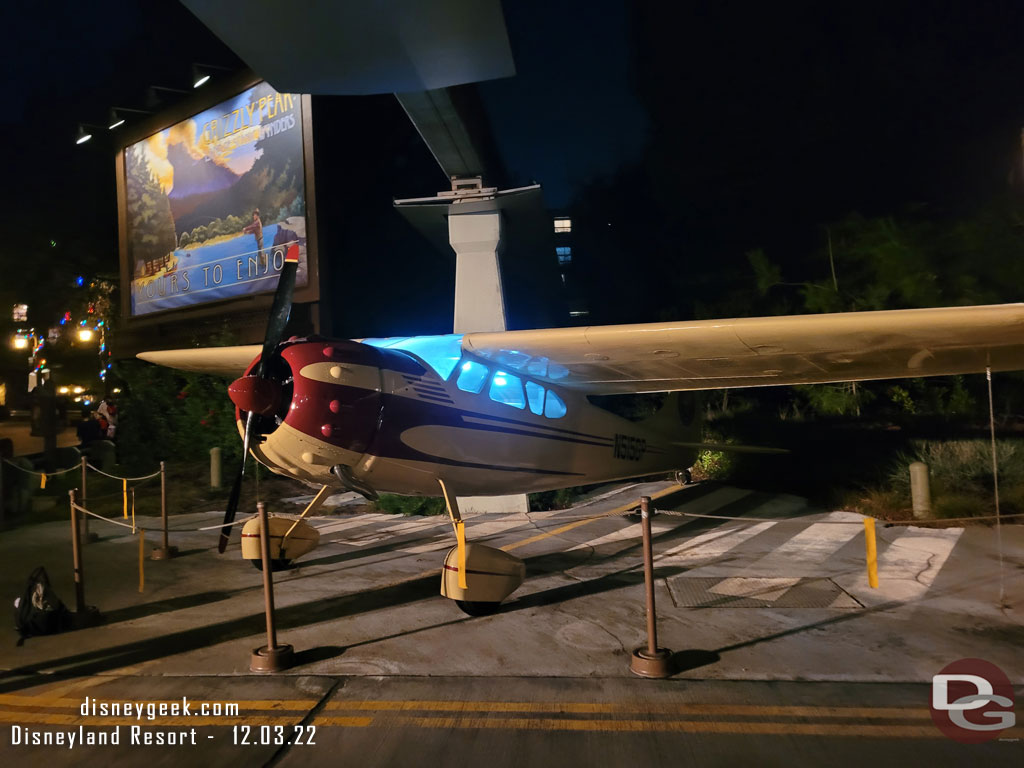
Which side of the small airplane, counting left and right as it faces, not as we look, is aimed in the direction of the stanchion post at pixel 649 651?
left

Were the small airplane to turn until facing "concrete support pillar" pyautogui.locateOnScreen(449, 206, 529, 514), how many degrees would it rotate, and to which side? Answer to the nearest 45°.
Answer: approximately 135° to its right

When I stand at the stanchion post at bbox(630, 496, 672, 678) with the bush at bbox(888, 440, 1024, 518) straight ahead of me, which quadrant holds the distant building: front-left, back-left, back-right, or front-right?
front-left

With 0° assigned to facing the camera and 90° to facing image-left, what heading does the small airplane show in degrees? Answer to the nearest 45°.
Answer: approximately 45°

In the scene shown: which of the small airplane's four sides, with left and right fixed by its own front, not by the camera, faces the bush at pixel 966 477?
back

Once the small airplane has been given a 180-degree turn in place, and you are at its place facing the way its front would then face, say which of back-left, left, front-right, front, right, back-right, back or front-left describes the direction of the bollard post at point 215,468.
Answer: left

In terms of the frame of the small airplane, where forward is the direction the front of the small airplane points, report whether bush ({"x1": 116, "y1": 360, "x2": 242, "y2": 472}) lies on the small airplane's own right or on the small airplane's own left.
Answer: on the small airplane's own right

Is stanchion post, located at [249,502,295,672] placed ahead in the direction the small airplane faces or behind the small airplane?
ahead

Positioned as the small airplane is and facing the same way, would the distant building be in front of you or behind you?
behind

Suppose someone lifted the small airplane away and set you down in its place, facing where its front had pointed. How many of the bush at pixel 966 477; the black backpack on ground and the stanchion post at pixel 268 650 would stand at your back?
1

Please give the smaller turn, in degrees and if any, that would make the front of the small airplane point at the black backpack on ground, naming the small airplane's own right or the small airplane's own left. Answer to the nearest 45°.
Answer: approximately 45° to the small airplane's own right
